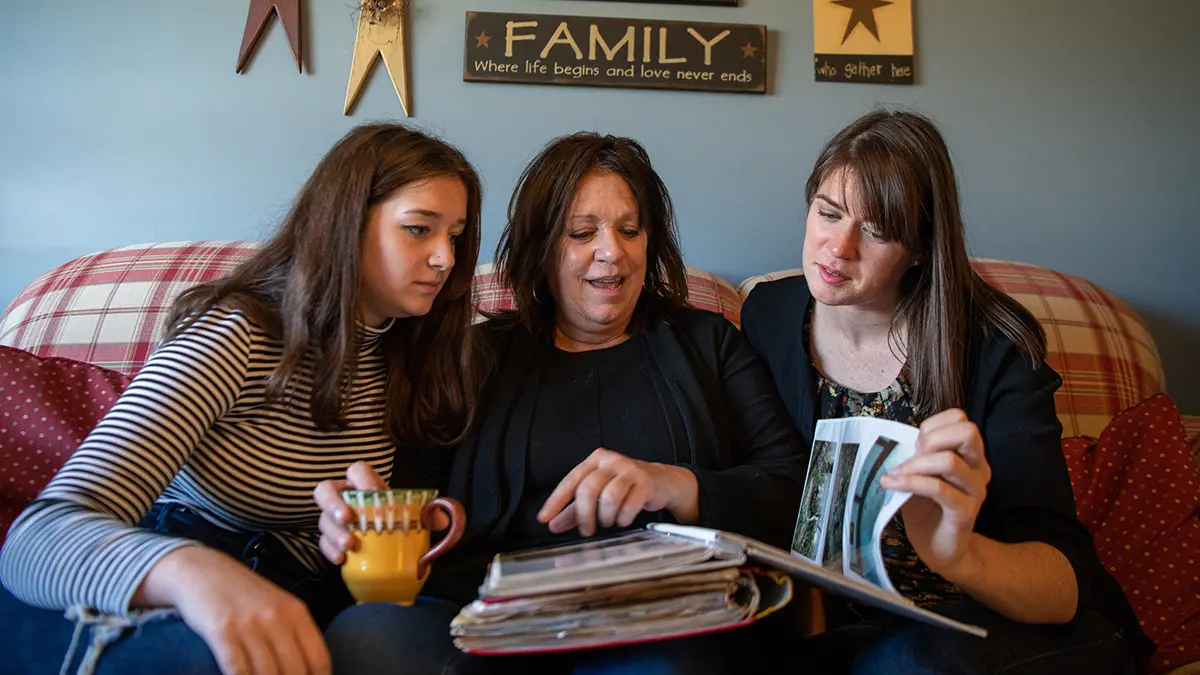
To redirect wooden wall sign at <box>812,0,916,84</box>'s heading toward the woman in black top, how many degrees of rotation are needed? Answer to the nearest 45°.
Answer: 0° — it already faces them

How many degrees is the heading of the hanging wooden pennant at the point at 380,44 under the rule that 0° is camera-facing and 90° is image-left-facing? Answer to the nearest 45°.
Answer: approximately 0°

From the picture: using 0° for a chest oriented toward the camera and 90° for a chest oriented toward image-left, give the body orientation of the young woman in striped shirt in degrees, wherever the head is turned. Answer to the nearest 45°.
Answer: approximately 315°
